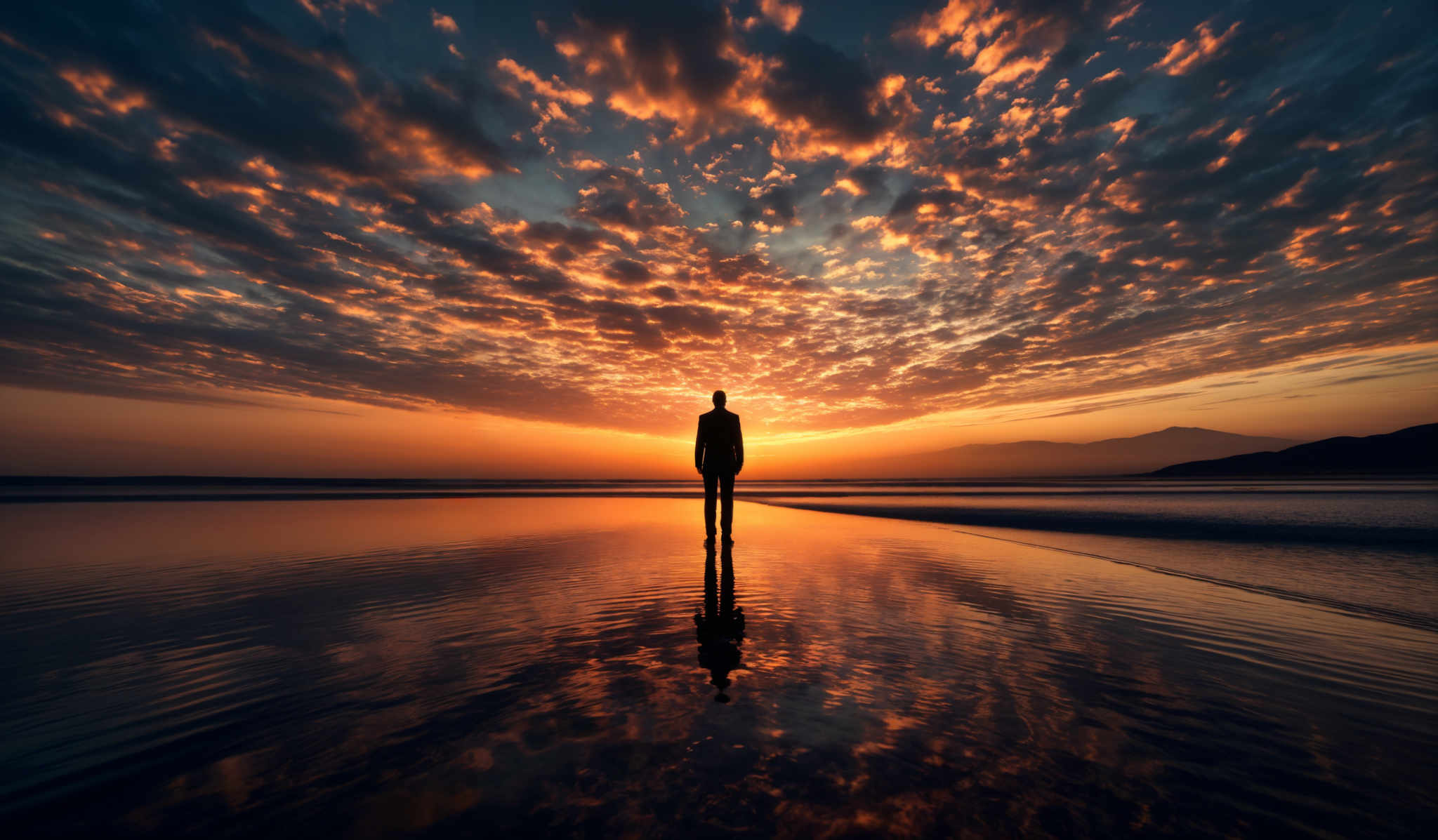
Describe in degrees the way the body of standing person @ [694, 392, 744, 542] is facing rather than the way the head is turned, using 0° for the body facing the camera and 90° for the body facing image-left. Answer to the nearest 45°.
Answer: approximately 180°
